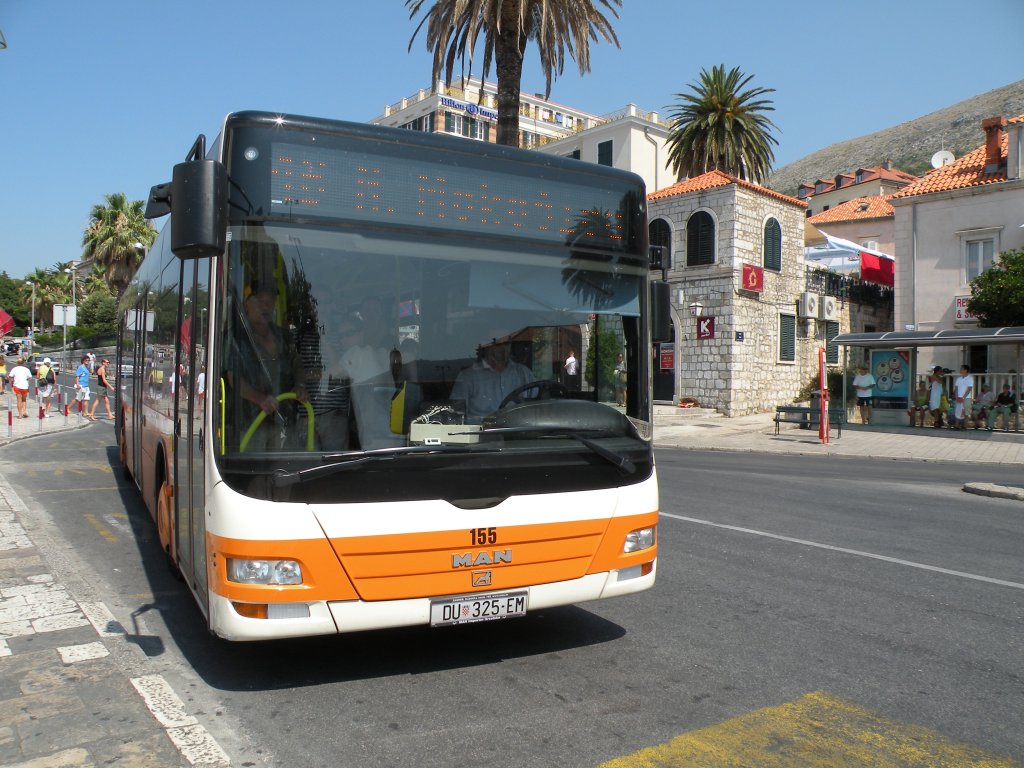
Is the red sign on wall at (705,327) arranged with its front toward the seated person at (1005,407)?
no

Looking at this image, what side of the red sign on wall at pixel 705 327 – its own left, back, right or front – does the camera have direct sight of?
front

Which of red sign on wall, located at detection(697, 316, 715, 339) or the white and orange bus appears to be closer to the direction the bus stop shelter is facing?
the white and orange bus

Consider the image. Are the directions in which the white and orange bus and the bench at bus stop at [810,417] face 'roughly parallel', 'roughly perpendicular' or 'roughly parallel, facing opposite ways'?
roughly perpendicular

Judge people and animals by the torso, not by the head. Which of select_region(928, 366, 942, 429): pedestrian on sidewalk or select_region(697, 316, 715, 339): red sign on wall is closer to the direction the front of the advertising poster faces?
the pedestrian on sidewalk

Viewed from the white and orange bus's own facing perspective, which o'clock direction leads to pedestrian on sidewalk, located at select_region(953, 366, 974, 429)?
The pedestrian on sidewalk is roughly at 9 o'clock from the white and orange bus.

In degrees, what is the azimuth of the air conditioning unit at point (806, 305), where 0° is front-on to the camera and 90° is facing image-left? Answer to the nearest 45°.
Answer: approximately 315°

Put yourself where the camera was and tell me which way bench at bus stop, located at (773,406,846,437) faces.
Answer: facing the viewer

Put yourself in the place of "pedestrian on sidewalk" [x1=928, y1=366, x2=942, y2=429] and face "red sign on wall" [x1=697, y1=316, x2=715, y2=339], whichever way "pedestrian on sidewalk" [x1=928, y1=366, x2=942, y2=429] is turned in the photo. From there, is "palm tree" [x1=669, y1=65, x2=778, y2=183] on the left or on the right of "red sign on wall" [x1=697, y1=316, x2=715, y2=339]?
right

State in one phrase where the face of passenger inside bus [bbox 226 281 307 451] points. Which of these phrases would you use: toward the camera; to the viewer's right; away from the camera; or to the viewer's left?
toward the camera

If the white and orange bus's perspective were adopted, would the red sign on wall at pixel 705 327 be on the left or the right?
on its left

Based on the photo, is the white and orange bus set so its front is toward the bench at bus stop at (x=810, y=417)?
no

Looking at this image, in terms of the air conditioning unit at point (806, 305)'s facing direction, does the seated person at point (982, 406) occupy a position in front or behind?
in front

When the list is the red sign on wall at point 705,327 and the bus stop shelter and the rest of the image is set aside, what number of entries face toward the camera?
2

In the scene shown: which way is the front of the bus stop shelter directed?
toward the camera
